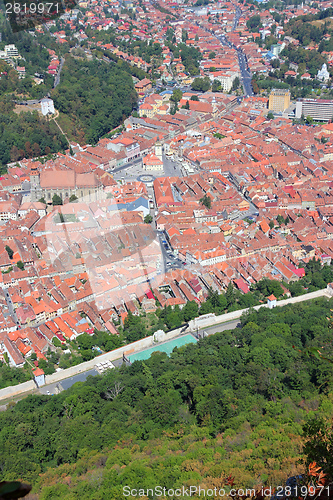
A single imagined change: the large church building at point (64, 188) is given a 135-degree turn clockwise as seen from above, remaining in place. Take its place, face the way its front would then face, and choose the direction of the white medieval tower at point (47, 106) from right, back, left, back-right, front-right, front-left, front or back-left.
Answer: front-left

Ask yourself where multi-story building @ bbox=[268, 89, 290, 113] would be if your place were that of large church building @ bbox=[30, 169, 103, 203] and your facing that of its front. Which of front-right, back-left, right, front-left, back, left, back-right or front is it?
back-right

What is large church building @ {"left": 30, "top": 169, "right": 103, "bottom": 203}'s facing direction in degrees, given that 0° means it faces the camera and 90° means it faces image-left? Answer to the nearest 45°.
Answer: approximately 90°
